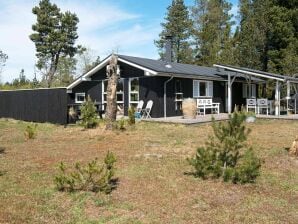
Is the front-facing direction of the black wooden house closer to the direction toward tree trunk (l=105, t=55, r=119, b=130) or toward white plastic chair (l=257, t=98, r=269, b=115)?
the tree trunk

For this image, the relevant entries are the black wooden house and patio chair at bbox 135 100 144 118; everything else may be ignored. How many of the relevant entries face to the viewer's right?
0

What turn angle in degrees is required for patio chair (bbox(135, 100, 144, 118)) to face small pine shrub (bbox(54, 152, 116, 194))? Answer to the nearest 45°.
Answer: approximately 45° to its left

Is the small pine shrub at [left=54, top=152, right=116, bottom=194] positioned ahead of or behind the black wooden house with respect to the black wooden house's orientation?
ahead

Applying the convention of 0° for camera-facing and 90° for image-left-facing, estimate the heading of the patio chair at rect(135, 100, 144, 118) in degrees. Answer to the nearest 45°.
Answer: approximately 45°

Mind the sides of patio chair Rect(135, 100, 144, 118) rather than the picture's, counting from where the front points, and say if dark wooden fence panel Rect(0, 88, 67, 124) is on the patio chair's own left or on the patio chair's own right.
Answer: on the patio chair's own right

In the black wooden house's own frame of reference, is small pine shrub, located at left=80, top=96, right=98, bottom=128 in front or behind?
in front

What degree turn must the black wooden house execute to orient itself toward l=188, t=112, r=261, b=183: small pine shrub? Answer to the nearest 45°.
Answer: approximately 45° to its left
